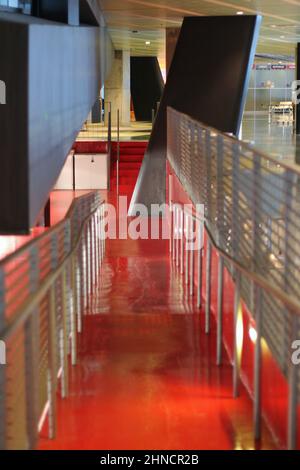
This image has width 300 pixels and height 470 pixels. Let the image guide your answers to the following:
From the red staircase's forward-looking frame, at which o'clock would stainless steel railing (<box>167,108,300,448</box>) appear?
The stainless steel railing is roughly at 12 o'clock from the red staircase.

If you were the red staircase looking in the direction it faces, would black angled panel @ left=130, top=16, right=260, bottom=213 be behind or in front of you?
in front

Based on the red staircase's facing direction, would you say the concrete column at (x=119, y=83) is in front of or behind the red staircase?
behind

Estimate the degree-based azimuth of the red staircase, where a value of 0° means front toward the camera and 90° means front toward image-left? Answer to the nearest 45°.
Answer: approximately 0°

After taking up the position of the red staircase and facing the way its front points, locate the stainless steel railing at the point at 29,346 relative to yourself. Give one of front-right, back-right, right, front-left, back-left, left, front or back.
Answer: front

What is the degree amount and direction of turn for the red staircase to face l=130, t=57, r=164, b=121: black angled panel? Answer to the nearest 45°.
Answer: approximately 180°
